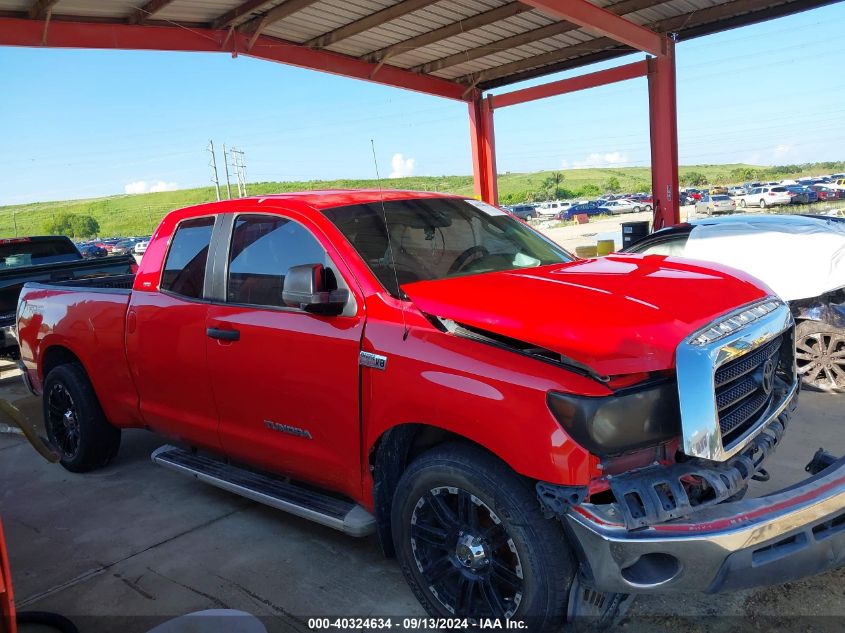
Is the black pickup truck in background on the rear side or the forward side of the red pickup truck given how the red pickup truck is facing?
on the rear side

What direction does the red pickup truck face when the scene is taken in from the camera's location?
facing the viewer and to the right of the viewer

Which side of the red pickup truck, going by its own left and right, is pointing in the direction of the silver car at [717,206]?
left

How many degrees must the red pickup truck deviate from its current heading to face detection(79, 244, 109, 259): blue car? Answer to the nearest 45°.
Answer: approximately 180°

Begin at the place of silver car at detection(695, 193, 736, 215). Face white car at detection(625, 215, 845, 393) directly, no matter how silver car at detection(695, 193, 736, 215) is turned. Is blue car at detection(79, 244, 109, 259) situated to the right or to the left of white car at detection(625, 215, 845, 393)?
right

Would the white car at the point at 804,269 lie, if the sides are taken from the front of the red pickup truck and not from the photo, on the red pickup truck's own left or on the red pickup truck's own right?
on the red pickup truck's own left
